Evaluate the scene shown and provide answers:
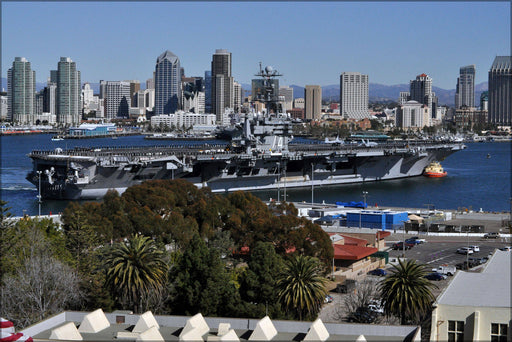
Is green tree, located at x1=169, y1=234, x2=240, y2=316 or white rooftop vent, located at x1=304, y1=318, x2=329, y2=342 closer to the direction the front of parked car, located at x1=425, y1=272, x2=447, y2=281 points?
the green tree

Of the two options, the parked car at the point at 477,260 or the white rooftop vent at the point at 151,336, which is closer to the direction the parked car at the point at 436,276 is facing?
the white rooftop vent

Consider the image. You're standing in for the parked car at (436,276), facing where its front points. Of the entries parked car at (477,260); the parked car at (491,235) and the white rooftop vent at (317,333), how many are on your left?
1

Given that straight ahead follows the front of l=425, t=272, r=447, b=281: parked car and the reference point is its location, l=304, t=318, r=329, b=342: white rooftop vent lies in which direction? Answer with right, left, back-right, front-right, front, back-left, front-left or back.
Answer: left

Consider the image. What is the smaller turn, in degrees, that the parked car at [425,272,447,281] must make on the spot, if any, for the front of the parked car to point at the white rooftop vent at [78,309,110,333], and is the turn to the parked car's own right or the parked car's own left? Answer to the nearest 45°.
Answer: approximately 45° to the parked car's own left

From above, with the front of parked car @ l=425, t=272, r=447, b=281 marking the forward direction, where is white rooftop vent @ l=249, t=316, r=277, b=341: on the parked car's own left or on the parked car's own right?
on the parked car's own left

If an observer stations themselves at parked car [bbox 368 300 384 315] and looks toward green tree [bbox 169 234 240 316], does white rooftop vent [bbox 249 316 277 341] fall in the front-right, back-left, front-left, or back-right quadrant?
front-left

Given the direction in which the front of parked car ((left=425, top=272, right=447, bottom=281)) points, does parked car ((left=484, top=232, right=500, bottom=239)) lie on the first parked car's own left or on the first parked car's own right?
on the first parked car's own right

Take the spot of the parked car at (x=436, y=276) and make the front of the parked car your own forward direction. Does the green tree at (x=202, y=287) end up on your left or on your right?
on your left

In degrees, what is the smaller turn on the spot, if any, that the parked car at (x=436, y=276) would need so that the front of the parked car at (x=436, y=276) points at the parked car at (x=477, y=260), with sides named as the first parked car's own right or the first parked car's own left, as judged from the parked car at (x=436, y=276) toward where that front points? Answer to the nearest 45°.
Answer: approximately 135° to the first parked car's own right

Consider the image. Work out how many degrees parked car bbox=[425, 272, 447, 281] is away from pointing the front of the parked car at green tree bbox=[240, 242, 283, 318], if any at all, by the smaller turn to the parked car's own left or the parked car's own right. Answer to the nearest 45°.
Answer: approximately 45° to the parked car's own left

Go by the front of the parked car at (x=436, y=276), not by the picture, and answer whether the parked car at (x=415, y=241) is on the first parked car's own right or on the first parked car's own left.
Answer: on the first parked car's own right

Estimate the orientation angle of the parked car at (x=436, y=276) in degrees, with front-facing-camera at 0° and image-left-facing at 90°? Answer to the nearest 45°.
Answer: approximately 90°

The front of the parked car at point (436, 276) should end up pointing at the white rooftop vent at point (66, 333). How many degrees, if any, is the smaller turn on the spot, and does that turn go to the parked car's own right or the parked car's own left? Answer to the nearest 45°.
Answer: approximately 45° to the parked car's own left
